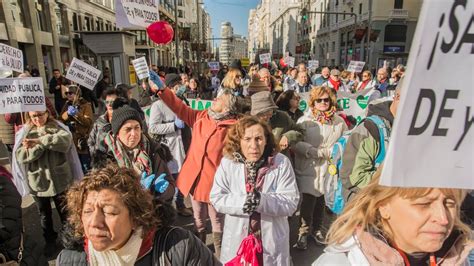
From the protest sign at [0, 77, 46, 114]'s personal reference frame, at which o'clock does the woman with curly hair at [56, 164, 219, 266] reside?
The woman with curly hair is roughly at 12 o'clock from the protest sign.

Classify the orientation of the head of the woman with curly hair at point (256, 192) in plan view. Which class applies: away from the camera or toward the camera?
toward the camera

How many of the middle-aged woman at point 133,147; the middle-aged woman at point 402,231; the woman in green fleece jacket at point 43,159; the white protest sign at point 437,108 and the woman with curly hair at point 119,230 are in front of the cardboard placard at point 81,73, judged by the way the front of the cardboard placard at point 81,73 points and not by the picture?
5

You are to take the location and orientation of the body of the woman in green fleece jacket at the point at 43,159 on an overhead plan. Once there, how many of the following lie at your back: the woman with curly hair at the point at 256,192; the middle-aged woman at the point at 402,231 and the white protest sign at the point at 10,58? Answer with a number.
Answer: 1

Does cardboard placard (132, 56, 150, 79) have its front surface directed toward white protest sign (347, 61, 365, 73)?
no

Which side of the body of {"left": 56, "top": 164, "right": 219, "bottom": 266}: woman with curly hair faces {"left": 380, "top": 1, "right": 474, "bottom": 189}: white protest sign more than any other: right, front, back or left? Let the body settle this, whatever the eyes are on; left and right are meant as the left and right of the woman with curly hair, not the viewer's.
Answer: left

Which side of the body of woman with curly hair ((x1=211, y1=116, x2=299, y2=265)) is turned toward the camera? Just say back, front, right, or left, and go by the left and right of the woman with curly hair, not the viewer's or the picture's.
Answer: front

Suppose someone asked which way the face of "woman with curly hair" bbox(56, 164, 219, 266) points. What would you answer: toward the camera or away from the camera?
toward the camera

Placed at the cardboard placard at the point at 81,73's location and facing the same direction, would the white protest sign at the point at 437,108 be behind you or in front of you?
in front

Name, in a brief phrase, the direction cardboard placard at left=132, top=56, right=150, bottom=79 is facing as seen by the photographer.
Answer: facing the viewer

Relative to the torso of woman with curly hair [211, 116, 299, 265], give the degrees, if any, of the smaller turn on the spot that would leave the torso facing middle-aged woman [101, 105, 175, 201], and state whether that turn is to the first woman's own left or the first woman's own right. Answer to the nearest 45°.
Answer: approximately 90° to the first woman's own right

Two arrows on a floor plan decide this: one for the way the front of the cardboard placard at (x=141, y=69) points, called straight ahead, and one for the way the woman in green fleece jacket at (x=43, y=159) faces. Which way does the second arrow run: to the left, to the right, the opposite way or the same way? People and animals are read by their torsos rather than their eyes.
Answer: the same way

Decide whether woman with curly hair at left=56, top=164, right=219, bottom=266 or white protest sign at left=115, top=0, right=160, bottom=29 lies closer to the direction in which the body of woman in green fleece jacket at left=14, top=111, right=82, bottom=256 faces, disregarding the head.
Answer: the woman with curly hair

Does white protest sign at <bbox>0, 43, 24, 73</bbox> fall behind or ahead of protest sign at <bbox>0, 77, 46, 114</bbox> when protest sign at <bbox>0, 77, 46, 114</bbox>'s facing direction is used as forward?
behind
